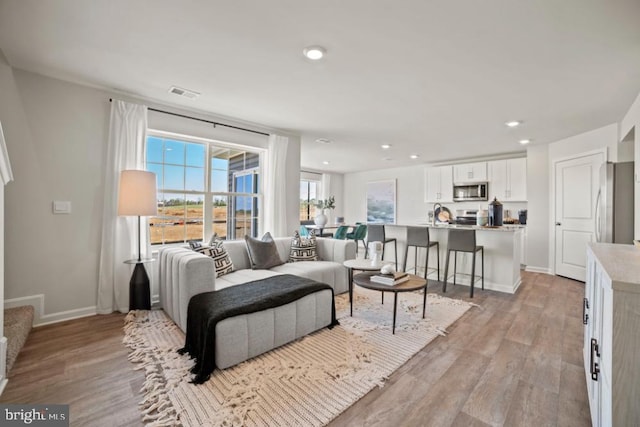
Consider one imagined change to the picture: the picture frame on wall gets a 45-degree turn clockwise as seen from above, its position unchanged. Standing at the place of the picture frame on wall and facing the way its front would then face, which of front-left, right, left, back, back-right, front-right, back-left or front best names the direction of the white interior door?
back-left

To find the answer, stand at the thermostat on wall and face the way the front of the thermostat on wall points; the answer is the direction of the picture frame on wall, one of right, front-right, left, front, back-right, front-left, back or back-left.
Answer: left

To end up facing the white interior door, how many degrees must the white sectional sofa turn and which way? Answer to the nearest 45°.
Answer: approximately 45° to its left

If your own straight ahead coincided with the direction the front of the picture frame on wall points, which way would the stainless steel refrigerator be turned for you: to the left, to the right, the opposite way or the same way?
to the right

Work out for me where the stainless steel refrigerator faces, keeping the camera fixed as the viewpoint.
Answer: facing to the left of the viewer

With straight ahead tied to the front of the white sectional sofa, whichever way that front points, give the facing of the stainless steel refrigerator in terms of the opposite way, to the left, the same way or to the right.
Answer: the opposite way

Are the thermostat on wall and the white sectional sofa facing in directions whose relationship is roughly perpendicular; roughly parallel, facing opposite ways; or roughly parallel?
roughly parallel

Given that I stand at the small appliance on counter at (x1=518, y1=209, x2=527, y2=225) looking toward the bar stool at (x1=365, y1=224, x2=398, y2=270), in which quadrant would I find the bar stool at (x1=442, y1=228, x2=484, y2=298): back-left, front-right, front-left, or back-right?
front-left

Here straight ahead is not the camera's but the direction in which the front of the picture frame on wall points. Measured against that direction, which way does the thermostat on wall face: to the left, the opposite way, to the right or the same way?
to the left

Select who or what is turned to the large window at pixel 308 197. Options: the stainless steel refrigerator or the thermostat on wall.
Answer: the stainless steel refrigerator

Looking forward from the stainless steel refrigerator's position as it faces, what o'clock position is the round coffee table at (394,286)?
The round coffee table is roughly at 10 o'clock from the stainless steel refrigerator.

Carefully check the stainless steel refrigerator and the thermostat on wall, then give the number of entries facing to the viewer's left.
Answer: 1

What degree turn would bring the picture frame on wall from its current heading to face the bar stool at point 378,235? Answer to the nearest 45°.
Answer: approximately 45° to its left

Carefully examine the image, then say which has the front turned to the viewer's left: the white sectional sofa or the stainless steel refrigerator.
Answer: the stainless steel refrigerator
